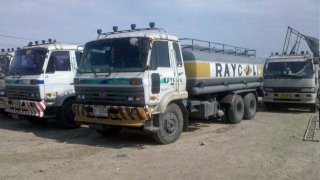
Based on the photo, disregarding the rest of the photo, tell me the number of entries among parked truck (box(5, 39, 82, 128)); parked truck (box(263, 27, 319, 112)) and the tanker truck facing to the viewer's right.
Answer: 0

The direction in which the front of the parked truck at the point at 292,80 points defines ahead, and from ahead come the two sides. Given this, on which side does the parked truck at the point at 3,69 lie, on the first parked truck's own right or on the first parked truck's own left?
on the first parked truck's own right

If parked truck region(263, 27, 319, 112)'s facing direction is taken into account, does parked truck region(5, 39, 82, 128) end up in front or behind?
in front

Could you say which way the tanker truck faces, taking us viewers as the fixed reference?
facing the viewer and to the left of the viewer

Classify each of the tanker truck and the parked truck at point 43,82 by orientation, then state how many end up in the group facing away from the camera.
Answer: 0

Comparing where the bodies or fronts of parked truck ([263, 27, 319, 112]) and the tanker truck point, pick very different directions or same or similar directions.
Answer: same or similar directions

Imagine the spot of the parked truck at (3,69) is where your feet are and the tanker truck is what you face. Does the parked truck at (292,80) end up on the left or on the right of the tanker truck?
left

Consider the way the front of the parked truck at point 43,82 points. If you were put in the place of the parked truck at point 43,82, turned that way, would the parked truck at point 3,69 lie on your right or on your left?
on your right

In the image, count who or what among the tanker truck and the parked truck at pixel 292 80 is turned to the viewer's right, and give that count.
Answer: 0

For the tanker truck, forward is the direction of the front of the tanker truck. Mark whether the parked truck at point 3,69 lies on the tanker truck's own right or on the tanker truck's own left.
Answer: on the tanker truck's own right

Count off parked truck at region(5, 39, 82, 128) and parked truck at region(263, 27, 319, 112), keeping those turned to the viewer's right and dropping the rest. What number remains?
0

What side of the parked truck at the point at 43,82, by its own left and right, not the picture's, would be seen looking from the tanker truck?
left

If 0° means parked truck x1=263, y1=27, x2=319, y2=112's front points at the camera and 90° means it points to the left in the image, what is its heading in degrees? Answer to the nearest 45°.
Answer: approximately 0°

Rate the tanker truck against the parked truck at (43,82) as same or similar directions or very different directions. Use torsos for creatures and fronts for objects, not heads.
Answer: same or similar directions

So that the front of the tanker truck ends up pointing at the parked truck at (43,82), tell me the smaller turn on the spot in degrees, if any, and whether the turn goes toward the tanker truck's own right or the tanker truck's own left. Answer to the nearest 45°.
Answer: approximately 90° to the tanker truck's own right

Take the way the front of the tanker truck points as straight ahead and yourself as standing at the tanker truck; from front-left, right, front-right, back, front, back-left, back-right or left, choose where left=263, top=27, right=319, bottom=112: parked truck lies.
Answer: back
